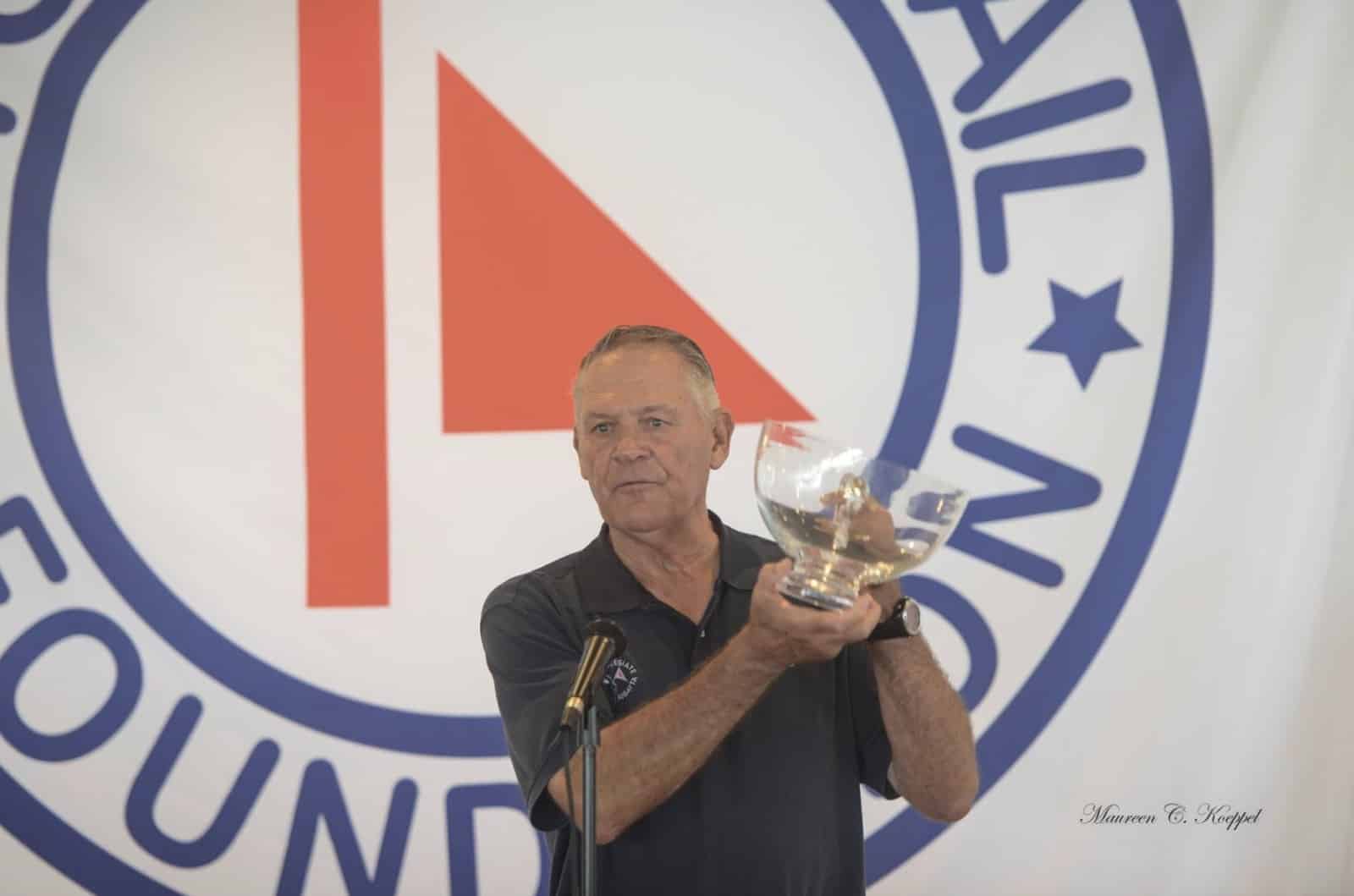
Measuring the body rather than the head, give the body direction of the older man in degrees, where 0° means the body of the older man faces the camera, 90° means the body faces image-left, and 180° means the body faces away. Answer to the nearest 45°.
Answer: approximately 0°
